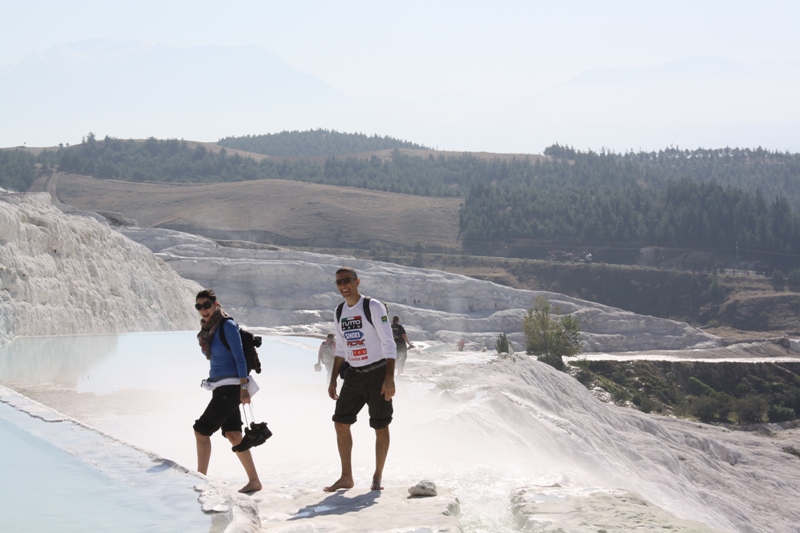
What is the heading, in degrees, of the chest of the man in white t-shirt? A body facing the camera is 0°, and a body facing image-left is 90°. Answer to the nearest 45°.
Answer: approximately 45°

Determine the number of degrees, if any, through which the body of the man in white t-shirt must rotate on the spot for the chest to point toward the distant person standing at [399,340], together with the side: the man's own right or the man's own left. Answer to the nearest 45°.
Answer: approximately 135° to the man's own right

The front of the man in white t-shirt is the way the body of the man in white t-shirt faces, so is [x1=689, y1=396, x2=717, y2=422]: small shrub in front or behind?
behind

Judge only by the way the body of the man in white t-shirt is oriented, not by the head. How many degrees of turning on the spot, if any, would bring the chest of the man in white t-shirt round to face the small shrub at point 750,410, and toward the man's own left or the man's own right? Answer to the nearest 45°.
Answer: approximately 180°

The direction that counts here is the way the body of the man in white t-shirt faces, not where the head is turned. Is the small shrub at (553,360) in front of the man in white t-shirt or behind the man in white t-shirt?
behind

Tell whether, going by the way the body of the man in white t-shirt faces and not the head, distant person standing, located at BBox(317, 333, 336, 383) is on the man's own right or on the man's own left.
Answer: on the man's own right
